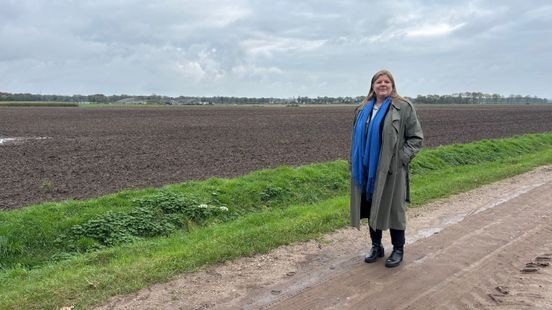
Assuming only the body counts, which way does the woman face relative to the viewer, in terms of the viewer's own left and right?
facing the viewer and to the left of the viewer
